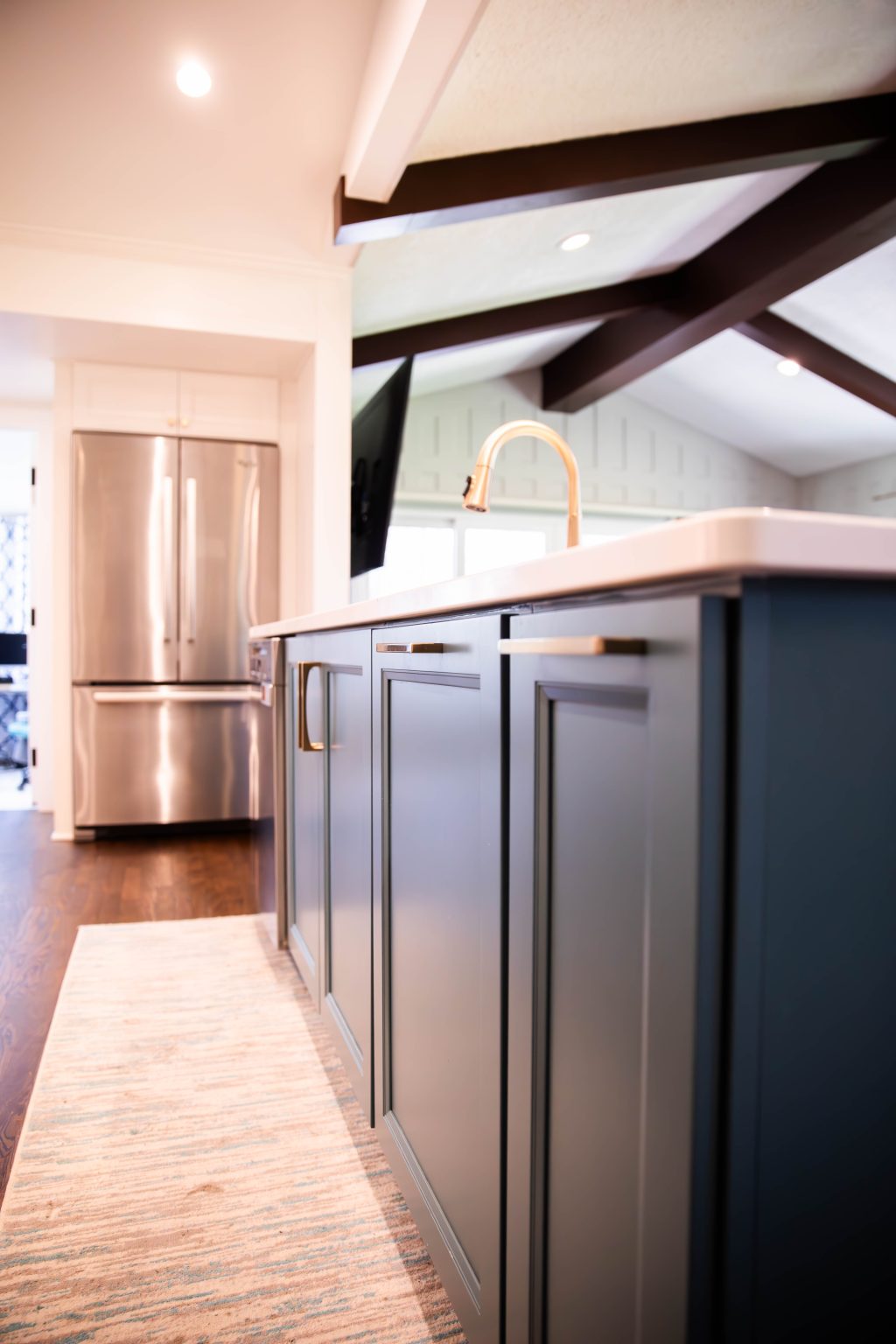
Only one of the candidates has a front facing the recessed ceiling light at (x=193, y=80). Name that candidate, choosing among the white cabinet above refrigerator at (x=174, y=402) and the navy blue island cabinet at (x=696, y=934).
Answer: the white cabinet above refrigerator

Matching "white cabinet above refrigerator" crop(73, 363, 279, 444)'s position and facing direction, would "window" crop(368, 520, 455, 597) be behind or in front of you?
behind

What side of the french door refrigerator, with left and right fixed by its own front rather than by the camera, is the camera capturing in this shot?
front

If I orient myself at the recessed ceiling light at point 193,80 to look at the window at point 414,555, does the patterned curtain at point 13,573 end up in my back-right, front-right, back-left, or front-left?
front-left

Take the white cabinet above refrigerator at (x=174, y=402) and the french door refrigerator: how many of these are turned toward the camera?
2

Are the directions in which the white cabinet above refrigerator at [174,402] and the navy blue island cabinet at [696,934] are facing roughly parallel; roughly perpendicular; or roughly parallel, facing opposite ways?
roughly perpendicular

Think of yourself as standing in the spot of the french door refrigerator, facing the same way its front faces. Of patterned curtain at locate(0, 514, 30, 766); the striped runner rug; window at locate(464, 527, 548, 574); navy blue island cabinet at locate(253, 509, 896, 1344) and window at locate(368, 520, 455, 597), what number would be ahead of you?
2

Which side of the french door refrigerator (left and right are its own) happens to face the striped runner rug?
front

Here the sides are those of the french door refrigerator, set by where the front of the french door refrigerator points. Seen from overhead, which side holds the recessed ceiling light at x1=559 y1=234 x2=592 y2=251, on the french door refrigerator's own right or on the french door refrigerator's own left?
on the french door refrigerator's own left

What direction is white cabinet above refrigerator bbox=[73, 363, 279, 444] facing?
toward the camera

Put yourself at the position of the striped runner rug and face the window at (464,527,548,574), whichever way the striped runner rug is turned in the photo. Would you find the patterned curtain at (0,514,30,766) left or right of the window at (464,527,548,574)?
left

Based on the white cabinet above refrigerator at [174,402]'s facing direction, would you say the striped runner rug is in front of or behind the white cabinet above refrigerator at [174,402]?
in front

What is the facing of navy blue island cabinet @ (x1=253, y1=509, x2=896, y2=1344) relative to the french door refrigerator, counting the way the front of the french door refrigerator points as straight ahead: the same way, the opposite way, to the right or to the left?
to the right
